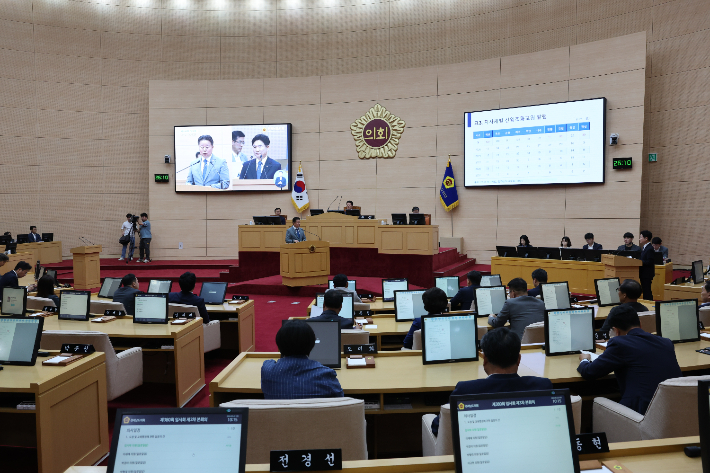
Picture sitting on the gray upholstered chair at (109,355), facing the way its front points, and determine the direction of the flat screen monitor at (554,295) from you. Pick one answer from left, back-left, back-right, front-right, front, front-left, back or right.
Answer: front-right

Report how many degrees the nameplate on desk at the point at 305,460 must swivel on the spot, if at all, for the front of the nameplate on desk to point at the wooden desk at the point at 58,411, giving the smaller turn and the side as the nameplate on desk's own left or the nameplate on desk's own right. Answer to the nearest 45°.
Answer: approximately 135° to the nameplate on desk's own right

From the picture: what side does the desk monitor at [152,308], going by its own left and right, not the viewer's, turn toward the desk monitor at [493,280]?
left

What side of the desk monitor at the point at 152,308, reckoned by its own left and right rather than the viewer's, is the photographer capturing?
front

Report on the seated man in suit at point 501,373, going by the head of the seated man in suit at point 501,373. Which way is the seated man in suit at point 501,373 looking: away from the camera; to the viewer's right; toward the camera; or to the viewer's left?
away from the camera

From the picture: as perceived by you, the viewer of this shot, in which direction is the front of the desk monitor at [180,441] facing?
facing the viewer

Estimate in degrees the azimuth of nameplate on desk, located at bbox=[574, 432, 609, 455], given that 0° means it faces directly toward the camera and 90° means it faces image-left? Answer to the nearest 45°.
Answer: approximately 0°

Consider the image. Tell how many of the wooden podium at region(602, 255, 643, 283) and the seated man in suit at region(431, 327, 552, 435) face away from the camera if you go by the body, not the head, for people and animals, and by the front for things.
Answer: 1

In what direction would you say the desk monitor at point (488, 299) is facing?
toward the camera

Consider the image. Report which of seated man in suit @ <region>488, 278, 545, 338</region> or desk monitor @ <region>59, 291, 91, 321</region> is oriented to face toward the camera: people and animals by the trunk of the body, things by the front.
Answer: the desk monitor

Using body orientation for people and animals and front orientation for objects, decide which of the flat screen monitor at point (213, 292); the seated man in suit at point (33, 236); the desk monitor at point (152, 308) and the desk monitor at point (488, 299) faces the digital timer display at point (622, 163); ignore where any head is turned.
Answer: the seated man in suit

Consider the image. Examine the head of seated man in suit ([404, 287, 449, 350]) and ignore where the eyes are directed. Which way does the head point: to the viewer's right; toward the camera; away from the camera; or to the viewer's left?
away from the camera

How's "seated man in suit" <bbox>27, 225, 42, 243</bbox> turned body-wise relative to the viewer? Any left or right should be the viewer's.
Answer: facing the viewer and to the right of the viewer

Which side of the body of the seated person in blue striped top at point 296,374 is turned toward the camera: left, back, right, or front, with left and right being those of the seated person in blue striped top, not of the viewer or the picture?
back

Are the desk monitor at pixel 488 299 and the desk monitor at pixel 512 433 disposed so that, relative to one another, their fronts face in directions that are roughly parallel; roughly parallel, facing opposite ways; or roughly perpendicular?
roughly parallel

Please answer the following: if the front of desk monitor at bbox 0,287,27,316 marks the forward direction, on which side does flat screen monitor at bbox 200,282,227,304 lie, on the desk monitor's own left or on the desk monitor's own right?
on the desk monitor's own left

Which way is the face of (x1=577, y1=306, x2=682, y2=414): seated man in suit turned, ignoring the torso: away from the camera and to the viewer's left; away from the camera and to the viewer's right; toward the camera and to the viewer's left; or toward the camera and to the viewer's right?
away from the camera and to the viewer's left

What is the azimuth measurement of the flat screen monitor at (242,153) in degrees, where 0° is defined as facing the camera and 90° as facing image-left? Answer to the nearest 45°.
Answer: approximately 0°

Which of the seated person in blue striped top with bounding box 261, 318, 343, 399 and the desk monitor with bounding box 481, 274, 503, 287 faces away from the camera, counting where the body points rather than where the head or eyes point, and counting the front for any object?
the seated person in blue striped top

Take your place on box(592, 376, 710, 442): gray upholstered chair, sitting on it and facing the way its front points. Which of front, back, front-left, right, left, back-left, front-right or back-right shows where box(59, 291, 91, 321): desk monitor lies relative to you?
front-left
